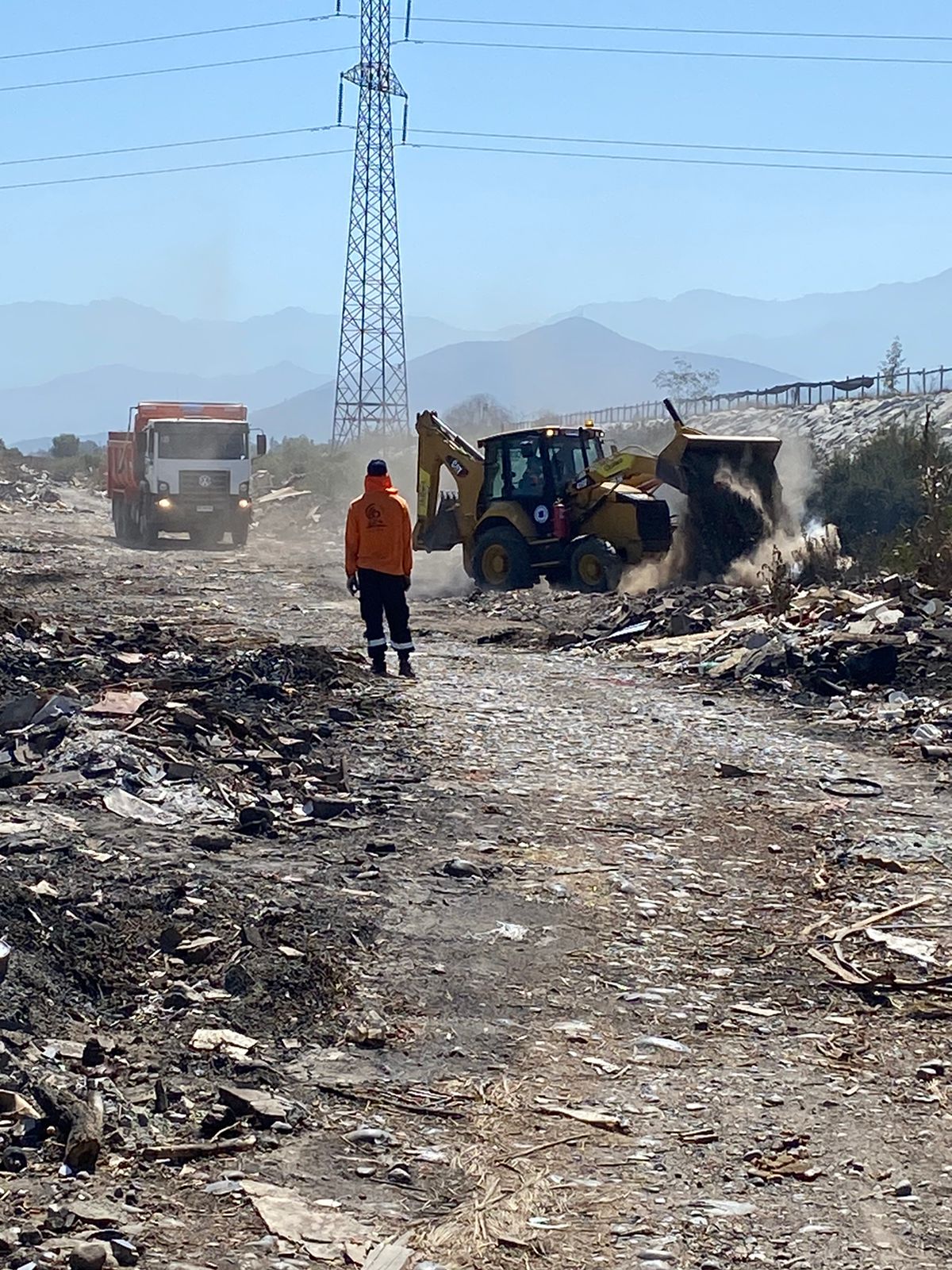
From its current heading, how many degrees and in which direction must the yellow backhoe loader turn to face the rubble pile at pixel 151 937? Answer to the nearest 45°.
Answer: approximately 45° to its right

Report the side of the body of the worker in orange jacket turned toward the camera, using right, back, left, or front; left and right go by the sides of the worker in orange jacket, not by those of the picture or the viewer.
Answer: back

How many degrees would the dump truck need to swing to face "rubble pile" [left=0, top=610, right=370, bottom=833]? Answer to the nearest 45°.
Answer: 0° — it already faces it

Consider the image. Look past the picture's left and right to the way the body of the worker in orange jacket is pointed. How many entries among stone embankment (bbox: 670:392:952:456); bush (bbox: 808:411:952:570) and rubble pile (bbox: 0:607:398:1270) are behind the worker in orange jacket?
1

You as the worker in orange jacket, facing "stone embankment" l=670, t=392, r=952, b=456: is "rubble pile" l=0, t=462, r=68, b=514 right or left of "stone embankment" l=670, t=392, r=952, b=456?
left

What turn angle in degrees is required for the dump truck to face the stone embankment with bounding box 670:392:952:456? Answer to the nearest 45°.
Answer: approximately 135° to its left

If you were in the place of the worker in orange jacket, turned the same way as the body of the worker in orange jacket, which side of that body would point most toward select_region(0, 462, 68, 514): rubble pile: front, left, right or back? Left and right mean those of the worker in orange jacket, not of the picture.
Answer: front

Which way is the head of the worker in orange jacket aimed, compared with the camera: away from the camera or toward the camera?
away from the camera

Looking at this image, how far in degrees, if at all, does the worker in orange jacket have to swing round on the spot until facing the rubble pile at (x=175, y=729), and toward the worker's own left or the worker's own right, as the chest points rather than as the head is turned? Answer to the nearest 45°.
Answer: approximately 180°

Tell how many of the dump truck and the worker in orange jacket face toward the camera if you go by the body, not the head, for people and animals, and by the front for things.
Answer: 1

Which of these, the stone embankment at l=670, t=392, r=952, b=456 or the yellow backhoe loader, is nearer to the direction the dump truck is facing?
the yellow backhoe loader

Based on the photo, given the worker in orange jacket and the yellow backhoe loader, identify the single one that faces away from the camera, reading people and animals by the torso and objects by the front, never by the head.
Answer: the worker in orange jacket

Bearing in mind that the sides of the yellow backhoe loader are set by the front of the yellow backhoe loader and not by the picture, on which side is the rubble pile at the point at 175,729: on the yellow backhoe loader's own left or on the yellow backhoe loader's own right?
on the yellow backhoe loader's own right

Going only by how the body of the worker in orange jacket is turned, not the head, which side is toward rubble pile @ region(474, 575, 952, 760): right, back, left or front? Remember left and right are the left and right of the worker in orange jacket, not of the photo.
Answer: right

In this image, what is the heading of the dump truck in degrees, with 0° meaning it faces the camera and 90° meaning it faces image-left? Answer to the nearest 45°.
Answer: approximately 0°

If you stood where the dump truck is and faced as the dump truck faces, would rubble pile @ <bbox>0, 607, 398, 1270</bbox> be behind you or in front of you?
in front

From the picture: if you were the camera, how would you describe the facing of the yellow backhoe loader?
facing the viewer and to the right of the viewer

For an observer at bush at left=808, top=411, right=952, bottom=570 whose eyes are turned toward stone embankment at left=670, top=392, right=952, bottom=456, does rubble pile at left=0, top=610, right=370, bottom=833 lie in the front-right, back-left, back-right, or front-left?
back-left
